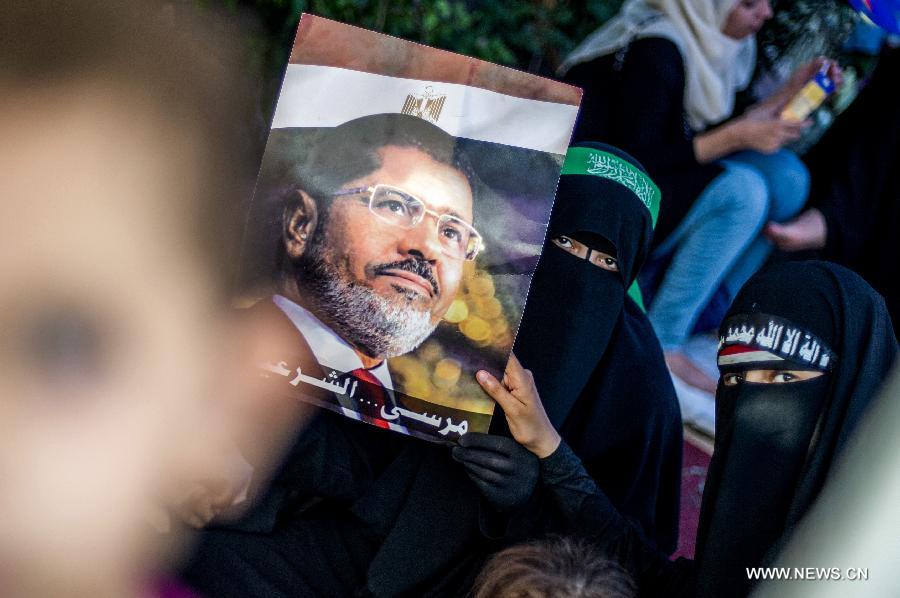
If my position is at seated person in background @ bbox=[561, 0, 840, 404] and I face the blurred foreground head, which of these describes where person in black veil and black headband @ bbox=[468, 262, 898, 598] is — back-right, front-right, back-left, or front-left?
front-left

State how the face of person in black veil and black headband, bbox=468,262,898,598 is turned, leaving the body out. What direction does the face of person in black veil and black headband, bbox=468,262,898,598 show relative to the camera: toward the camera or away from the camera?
toward the camera

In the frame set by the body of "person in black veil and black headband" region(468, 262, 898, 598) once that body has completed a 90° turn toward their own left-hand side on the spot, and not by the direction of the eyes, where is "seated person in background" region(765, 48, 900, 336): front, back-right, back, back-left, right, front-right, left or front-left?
back-left

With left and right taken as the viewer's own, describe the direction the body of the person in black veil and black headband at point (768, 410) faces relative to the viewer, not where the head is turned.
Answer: facing the viewer and to the left of the viewer

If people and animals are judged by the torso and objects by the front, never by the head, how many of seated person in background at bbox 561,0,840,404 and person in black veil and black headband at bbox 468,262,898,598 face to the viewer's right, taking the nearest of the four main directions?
1

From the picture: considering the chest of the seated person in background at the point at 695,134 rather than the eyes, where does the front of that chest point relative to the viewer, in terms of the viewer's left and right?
facing to the right of the viewer

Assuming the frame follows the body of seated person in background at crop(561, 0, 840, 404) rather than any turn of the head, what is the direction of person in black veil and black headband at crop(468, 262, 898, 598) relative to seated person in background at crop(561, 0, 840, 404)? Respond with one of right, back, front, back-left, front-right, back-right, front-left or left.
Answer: right

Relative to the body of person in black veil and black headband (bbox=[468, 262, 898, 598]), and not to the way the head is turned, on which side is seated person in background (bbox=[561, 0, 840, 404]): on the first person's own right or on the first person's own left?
on the first person's own right

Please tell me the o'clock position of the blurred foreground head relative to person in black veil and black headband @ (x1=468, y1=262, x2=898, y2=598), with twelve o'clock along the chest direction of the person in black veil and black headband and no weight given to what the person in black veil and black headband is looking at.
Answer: The blurred foreground head is roughly at 1 o'clock from the person in black veil and black headband.
